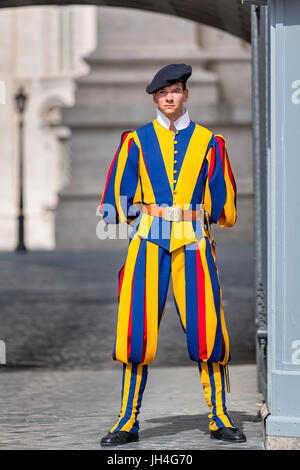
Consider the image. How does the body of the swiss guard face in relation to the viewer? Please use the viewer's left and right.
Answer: facing the viewer

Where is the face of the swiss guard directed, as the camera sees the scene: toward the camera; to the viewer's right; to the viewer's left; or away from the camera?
toward the camera
